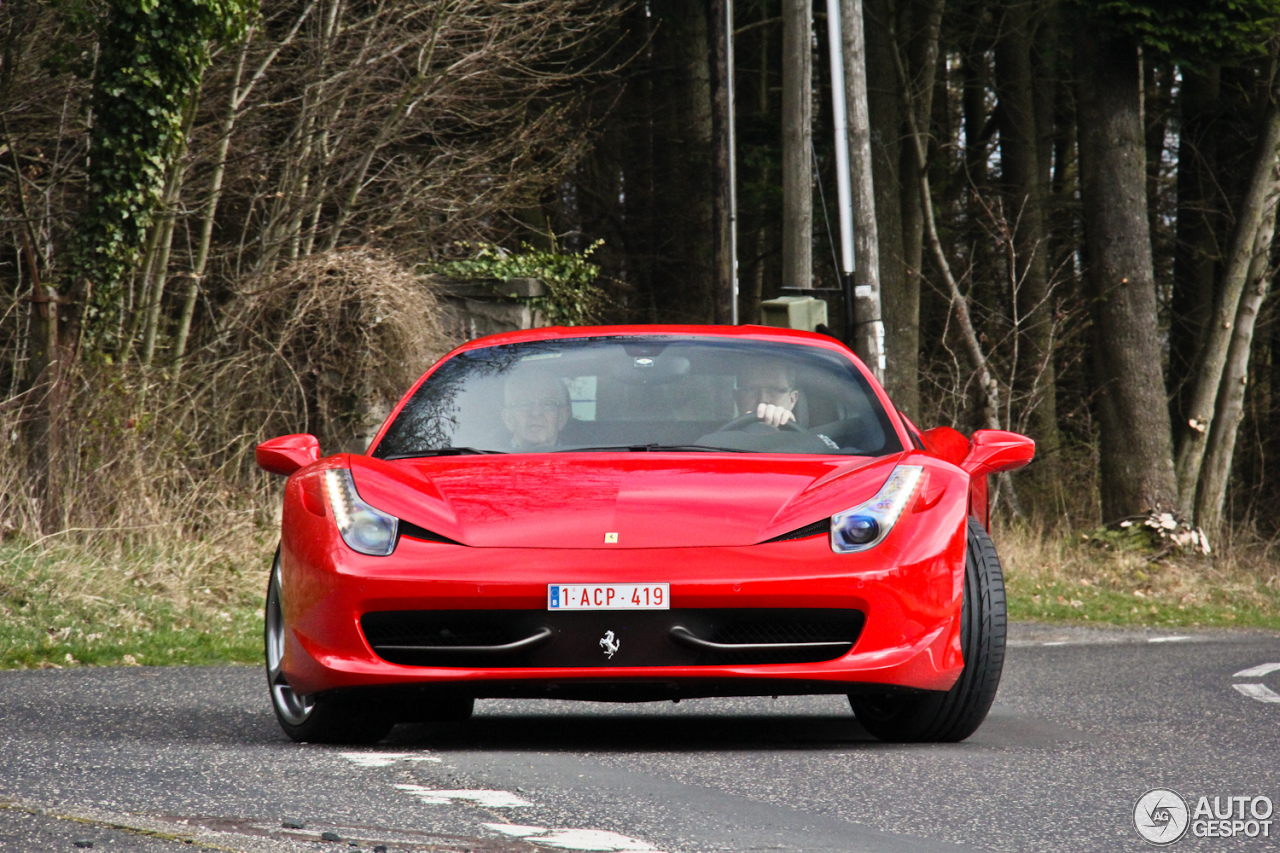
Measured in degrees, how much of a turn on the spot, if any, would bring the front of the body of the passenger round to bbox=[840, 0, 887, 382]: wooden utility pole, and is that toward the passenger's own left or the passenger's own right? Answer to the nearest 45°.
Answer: approximately 180°

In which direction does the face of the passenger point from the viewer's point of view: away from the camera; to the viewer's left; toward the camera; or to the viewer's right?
toward the camera

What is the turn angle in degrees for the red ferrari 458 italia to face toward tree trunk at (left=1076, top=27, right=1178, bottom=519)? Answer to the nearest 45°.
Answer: approximately 180°

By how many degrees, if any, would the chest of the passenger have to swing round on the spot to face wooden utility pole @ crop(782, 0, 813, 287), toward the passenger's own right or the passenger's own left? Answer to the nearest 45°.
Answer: approximately 180°

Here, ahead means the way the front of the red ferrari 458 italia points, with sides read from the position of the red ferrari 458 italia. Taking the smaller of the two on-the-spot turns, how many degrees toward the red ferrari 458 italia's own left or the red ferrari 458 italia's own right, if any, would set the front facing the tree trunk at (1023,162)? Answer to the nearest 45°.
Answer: approximately 180°

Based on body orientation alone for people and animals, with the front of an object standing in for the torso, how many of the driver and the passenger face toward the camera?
2

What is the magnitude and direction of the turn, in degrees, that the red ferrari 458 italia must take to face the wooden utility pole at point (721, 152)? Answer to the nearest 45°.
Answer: approximately 180°

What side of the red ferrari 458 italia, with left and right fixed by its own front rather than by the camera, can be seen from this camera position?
front

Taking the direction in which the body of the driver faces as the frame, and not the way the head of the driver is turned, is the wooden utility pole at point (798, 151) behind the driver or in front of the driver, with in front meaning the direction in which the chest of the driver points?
behind

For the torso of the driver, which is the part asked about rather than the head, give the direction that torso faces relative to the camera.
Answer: toward the camera

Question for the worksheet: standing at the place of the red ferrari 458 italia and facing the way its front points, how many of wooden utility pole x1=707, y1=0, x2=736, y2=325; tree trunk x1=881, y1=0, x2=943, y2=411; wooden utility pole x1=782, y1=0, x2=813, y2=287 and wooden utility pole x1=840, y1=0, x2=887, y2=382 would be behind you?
4

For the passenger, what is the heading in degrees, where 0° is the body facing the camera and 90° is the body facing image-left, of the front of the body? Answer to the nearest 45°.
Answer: approximately 0°

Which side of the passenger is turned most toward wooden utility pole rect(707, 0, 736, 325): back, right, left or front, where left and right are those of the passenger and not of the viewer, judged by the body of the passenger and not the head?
back

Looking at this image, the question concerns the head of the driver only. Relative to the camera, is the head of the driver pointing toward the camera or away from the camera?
toward the camera

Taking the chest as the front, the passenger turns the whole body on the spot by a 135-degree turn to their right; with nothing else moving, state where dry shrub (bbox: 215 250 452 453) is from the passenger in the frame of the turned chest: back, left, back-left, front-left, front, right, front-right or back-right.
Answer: front-right

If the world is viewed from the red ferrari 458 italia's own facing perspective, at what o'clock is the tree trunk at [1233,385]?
The tree trunk is roughly at 7 o'clock from the red ferrari 458 italia.
